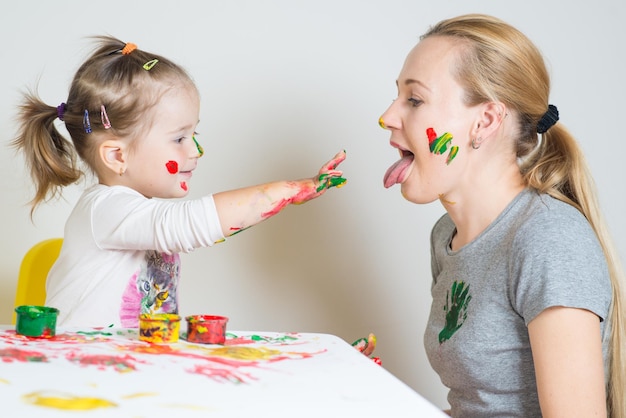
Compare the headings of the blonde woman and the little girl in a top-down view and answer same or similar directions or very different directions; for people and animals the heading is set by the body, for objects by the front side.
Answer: very different directions

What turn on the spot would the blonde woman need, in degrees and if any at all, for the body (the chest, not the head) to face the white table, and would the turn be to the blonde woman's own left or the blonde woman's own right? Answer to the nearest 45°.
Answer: approximately 45° to the blonde woman's own left

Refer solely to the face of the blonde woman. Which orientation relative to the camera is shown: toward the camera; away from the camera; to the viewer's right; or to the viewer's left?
to the viewer's left

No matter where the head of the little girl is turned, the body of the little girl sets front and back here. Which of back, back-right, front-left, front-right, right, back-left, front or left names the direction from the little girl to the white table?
right

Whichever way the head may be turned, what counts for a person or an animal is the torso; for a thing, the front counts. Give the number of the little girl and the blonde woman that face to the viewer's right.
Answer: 1

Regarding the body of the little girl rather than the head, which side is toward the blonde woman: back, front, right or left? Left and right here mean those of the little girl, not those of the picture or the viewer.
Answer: front

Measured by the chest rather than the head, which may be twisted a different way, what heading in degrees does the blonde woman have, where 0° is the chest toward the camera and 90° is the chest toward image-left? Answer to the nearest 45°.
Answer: approximately 90°

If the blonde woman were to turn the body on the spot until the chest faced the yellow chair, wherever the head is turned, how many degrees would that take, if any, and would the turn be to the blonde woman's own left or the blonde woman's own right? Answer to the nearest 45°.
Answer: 0° — they already face it

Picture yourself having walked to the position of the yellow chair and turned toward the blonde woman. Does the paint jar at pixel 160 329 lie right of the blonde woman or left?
right

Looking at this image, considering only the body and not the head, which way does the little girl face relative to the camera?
to the viewer's right

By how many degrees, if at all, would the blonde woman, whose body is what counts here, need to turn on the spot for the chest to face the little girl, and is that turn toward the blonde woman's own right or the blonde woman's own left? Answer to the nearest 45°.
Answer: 0° — they already face them
